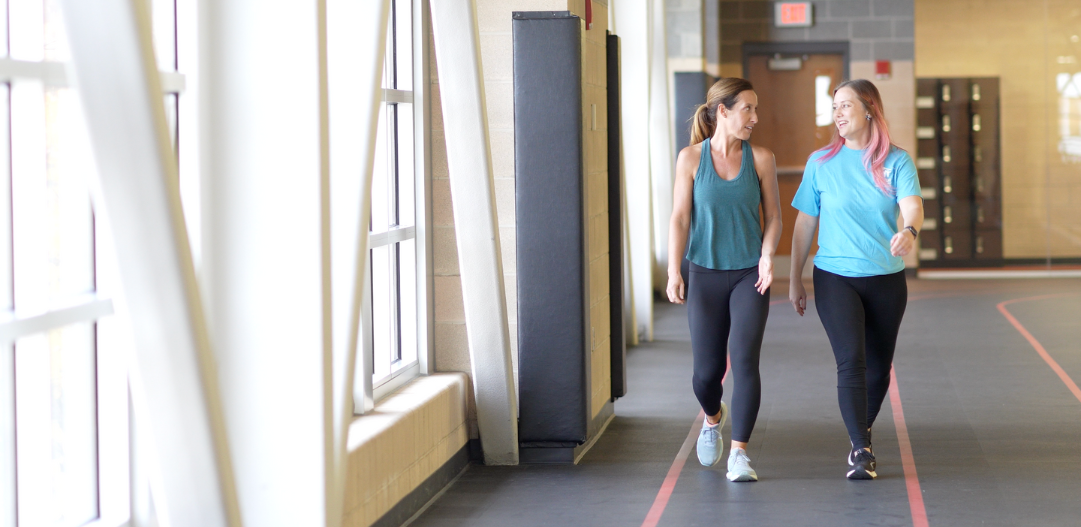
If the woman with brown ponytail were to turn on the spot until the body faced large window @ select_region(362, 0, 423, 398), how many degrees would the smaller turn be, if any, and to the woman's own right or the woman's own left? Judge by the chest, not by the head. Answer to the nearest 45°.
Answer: approximately 90° to the woman's own right

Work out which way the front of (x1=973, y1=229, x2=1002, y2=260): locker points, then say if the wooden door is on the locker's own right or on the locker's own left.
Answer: on the locker's own right

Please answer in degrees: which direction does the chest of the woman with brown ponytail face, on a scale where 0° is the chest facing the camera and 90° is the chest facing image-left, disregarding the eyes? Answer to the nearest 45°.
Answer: approximately 0°

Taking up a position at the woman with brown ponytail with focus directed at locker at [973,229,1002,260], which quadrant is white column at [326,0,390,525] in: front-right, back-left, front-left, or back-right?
back-left

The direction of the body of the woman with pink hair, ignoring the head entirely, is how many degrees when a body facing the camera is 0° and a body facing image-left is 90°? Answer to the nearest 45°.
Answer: approximately 0°

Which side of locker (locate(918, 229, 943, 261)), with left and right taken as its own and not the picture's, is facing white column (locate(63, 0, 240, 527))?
front

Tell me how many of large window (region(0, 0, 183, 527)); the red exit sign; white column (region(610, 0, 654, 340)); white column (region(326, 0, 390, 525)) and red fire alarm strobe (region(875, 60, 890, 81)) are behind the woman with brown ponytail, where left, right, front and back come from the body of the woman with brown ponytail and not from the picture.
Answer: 3

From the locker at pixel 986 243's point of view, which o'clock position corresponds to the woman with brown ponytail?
The woman with brown ponytail is roughly at 12 o'clock from the locker.

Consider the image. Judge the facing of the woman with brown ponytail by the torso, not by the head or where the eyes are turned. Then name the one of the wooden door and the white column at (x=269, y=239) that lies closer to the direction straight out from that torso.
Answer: the white column

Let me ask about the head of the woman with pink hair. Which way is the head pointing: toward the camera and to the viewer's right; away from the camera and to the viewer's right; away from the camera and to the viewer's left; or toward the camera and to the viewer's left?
toward the camera and to the viewer's left

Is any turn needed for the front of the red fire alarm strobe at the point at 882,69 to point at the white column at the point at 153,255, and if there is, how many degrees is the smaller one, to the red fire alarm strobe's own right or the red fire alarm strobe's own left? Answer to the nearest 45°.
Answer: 0° — it already faces it

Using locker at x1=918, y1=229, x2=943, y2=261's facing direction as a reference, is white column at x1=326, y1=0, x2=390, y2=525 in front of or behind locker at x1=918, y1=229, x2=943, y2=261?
in front
